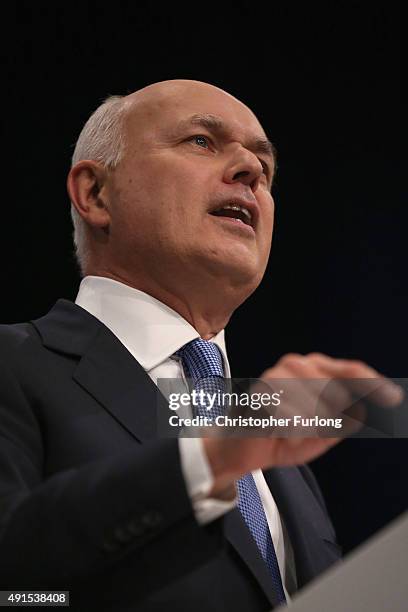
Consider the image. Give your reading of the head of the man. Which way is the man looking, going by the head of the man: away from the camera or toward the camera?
toward the camera
